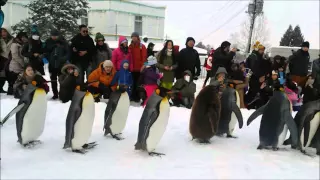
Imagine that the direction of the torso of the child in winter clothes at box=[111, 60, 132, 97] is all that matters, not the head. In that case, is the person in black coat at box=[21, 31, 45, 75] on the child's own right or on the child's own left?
on the child's own right

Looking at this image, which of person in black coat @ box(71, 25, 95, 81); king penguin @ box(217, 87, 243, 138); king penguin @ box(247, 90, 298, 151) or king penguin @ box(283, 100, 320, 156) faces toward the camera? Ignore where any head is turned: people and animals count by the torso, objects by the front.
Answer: the person in black coat

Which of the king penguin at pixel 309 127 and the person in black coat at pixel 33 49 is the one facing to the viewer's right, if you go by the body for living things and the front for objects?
the king penguin

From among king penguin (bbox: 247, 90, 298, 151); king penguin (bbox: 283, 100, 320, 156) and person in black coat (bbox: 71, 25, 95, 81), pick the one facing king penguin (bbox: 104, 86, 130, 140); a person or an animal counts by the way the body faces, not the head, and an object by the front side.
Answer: the person in black coat

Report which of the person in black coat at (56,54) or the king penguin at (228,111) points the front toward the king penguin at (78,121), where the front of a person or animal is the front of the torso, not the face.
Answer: the person in black coat

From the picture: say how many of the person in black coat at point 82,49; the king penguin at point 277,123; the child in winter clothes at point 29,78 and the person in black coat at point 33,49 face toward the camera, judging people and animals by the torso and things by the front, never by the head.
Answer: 3

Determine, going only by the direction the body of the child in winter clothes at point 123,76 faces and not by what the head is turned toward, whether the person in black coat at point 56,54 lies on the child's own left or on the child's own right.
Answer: on the child's own right

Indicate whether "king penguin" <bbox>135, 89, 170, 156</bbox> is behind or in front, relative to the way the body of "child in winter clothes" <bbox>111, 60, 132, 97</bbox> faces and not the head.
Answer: in front

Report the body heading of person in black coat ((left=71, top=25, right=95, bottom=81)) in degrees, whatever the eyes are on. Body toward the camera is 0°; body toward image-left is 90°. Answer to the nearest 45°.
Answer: approximately 0°

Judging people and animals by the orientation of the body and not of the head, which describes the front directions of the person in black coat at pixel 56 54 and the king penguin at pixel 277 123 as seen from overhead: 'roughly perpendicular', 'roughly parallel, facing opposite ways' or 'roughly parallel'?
roughly perpendicular

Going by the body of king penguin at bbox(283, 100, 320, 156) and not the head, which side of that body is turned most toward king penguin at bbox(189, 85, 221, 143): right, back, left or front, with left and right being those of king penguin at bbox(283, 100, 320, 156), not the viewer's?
back

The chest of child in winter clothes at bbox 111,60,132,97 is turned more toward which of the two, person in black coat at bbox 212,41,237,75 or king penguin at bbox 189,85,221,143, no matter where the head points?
the king penguin

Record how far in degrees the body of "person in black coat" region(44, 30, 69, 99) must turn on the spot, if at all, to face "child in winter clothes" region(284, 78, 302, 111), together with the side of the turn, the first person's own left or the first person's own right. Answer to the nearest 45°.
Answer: approximately 90° to the first person's own left
